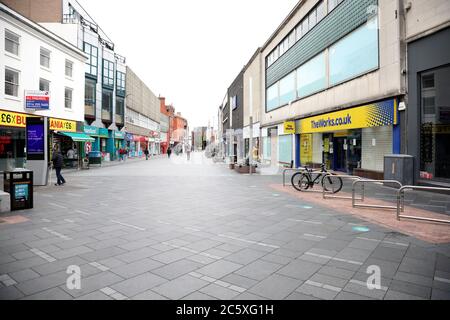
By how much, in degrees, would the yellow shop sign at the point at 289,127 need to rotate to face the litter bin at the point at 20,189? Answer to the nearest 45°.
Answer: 0° — it already faces it
